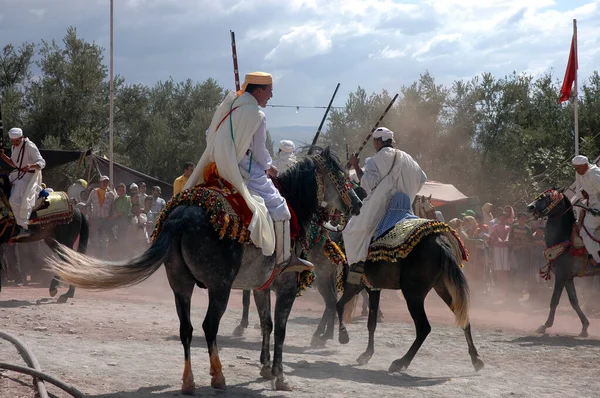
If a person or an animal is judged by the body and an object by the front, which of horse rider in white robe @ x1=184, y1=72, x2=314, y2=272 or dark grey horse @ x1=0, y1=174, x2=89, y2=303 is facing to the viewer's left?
the dark grey horse

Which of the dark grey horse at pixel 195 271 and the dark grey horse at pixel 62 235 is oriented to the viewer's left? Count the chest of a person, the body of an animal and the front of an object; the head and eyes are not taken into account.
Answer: the dark grey horse at pixel 62 235

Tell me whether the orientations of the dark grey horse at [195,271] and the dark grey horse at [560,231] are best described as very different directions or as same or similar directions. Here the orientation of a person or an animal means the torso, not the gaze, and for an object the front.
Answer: very different directions

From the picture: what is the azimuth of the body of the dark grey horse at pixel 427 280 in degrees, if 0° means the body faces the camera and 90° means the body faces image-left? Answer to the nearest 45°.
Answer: approximately 135°

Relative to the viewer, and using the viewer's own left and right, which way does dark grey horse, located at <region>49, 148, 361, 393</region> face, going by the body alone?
facing away from the viewer and to the right of the viewer

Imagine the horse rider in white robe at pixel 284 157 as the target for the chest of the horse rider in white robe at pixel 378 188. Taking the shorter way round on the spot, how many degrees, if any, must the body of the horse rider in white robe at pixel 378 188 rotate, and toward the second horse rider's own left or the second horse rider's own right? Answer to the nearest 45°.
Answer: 0° — they already face them

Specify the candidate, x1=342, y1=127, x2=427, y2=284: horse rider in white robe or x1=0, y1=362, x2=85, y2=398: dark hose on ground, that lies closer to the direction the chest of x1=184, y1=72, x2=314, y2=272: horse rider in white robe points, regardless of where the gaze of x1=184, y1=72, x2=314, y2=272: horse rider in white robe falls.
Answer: the horse rider in white robe

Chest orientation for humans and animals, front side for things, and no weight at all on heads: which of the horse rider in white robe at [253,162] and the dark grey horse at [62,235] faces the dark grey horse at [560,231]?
the horse rider in white robe

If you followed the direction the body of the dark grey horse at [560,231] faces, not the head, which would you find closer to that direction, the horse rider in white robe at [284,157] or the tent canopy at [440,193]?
the horse rider in white robe

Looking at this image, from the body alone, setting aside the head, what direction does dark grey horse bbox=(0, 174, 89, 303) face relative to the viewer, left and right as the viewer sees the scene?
facing to the left of the viewer

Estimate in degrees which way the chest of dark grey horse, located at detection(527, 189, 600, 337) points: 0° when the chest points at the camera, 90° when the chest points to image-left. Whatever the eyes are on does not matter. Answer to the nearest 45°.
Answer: approximately 45°

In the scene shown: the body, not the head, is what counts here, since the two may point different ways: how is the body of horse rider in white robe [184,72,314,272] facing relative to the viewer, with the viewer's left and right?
facing away from the viewer and to the right of the viewer
